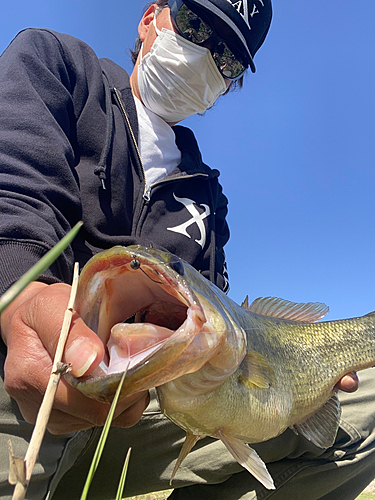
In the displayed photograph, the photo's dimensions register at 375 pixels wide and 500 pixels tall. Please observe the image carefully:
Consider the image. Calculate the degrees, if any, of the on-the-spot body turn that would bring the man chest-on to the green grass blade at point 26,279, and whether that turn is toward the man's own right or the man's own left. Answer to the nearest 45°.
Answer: approximately 45° to the man's own right

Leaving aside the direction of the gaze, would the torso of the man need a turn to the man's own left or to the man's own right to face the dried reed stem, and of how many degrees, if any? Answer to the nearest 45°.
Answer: approximately 45° to the man's own right

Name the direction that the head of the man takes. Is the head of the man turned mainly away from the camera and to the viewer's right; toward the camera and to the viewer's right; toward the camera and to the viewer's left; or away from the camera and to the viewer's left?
toward the camera and to the viewer's right

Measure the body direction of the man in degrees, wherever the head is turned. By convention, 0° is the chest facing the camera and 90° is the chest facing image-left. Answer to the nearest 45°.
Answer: approximately 315°
